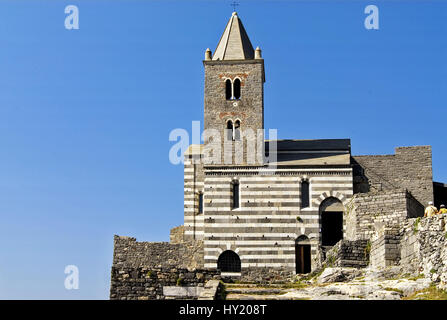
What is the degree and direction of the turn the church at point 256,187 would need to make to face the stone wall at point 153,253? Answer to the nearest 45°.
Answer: approximately 90° to its right

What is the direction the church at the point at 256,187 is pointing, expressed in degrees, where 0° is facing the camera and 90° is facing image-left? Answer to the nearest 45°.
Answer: approximately 0°
